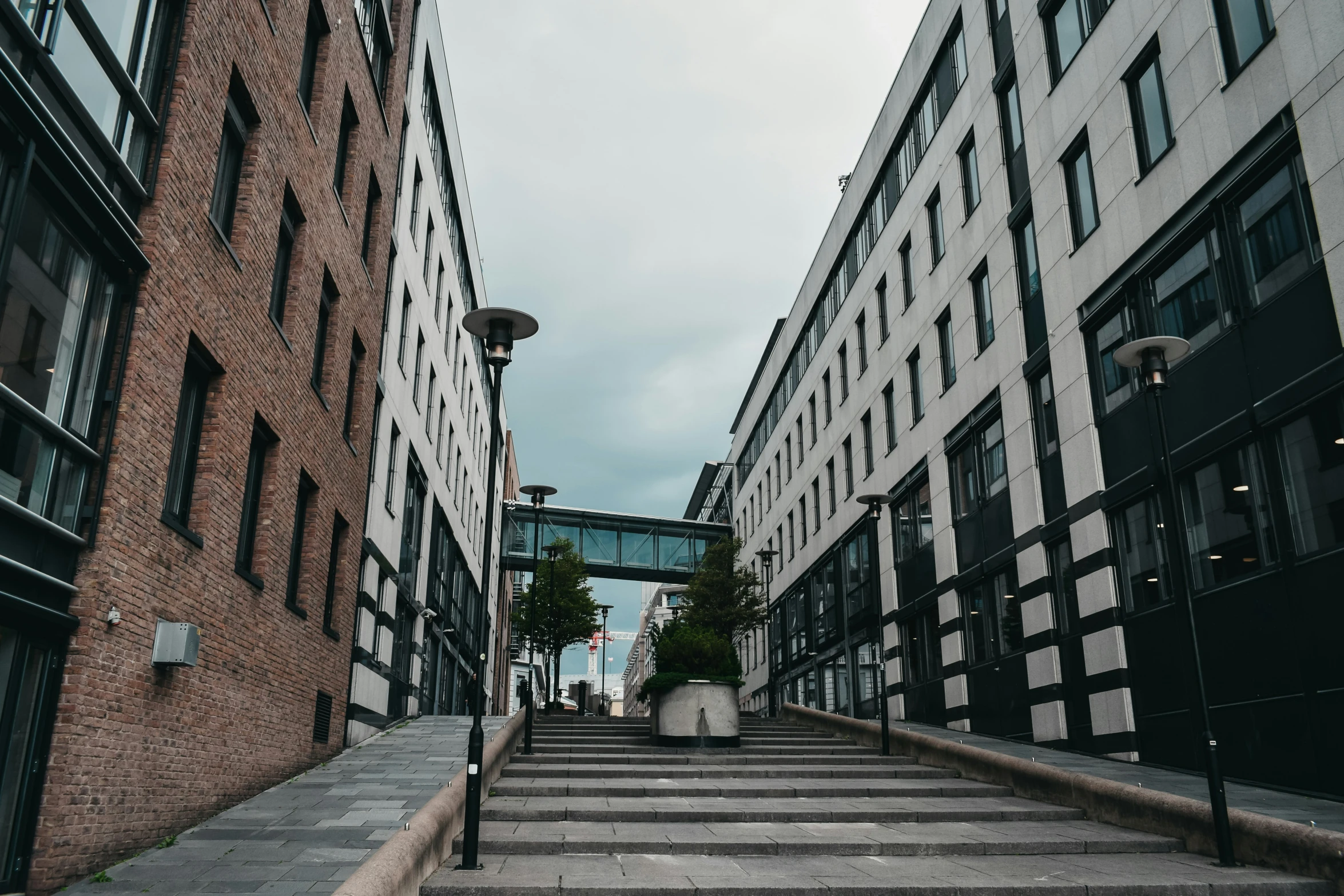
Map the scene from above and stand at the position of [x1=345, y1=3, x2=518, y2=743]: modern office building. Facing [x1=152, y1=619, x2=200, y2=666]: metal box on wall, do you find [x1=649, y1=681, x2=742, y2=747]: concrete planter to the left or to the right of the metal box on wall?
left

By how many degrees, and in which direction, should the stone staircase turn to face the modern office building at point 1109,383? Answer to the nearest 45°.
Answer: approximately 135° to its left

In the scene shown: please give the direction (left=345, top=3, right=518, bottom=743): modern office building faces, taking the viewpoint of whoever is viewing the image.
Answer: facing to the right of the viewer

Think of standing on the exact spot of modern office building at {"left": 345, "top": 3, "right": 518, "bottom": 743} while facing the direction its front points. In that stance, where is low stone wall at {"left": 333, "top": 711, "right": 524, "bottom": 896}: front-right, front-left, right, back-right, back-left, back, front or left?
right

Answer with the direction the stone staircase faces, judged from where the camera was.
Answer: facing the viewer

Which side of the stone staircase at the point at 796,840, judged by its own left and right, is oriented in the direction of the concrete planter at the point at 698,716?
back

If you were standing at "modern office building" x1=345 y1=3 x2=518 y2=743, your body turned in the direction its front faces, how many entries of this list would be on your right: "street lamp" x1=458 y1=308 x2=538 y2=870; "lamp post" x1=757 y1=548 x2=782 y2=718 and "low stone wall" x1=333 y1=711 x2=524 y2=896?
2

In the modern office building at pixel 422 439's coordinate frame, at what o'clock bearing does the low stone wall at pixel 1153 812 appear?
The low stone wall is roughly at 2 o'clock from the modern office building.

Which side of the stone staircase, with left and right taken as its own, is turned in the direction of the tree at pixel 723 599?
back

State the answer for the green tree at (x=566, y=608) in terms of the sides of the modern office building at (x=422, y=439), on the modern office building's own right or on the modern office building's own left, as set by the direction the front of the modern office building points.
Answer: on the modern office building's own left

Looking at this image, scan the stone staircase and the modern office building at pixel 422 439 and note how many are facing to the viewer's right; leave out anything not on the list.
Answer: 1

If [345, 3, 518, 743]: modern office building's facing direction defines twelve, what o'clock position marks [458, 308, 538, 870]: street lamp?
The street lamp is roughly at 3 o'clock from the modern office building.

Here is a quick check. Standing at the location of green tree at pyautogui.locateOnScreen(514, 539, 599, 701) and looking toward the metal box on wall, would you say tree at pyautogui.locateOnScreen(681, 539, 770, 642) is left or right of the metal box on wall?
left
